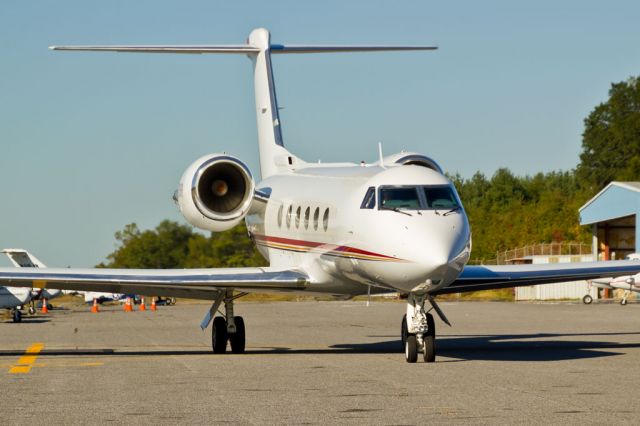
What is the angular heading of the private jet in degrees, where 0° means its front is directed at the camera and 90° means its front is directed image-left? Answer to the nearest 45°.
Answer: approximately 0°
